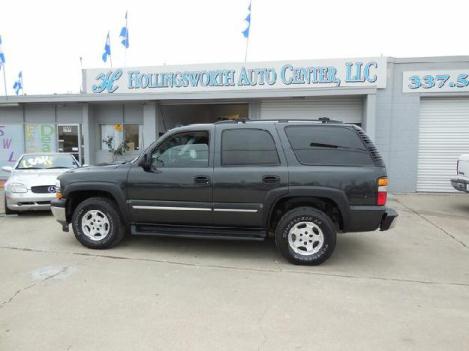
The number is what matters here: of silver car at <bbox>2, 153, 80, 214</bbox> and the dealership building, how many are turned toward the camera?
2

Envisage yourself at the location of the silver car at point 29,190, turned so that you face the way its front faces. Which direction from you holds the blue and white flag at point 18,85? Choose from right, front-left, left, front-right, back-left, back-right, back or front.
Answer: back

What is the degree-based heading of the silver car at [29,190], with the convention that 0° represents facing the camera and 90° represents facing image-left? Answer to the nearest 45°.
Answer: approximately 0°

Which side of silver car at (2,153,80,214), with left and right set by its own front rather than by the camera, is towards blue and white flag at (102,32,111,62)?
back

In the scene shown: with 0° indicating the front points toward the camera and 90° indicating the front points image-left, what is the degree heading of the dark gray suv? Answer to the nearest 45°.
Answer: approximately 90°

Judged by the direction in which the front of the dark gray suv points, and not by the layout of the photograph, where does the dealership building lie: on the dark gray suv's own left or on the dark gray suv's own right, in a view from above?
on the dark gray suv's own right

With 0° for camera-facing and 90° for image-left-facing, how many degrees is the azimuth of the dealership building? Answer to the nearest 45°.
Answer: approximately 0°

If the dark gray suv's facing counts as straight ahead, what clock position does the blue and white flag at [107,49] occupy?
The blue and white flag is roughly at 2 o'clock from the dark gray suv.

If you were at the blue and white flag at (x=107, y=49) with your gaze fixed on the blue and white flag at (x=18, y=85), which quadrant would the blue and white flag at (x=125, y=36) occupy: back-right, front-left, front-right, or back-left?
back-right

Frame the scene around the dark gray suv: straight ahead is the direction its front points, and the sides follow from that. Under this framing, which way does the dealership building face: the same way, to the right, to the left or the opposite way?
to the left
